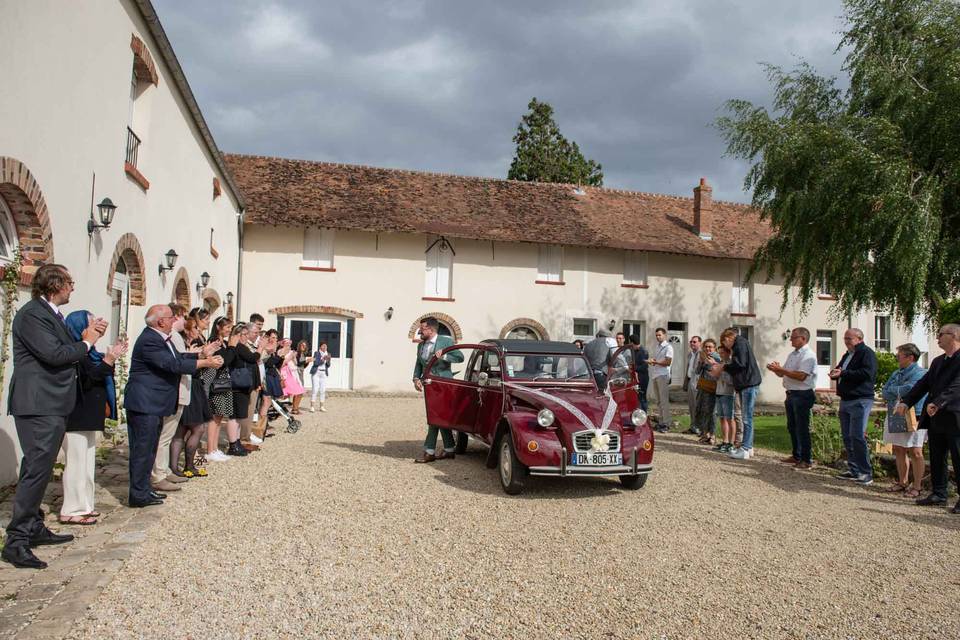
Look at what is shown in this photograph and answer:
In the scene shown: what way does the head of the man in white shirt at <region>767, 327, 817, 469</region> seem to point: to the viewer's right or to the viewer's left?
to the viewer's left

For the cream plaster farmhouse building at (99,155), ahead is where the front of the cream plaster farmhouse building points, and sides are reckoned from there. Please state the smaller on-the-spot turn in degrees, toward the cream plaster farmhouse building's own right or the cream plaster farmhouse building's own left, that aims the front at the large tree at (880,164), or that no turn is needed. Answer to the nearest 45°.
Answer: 0° — it already faces it

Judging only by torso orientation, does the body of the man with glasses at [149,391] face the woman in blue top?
yes

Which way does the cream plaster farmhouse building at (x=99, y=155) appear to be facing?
to the viewer's right

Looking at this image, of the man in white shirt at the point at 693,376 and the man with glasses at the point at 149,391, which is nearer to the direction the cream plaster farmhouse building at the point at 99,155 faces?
the man in white shirt

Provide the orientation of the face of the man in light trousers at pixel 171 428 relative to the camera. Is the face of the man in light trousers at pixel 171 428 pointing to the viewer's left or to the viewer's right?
to the viewer's right

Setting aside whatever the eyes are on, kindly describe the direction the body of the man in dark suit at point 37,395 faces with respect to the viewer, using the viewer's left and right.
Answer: facing to the right of the viewer

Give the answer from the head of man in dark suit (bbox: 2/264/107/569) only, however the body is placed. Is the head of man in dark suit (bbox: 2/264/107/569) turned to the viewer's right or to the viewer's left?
to the viewer's right

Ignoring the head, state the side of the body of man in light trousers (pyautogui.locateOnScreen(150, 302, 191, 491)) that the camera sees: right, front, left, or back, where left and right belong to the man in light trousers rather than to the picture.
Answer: right

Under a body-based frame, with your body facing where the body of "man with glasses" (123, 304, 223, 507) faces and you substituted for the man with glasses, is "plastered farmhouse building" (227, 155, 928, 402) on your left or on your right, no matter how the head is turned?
on your left

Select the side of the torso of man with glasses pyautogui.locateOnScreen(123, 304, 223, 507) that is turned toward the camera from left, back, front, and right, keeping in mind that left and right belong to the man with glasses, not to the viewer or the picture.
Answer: right

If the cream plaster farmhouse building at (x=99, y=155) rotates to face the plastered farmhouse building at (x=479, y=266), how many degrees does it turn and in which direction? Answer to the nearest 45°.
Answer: approximately 45° to its left
